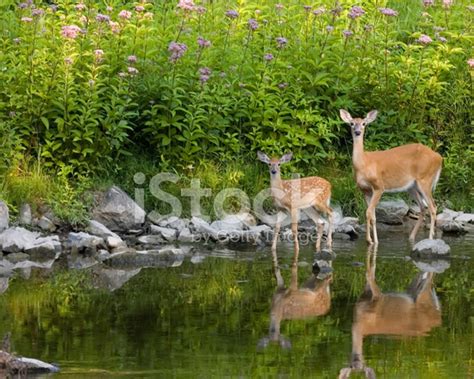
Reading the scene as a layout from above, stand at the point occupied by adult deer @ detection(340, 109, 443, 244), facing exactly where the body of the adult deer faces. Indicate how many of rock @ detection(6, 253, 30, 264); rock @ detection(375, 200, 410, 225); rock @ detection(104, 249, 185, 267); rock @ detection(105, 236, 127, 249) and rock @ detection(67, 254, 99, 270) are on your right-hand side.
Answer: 1

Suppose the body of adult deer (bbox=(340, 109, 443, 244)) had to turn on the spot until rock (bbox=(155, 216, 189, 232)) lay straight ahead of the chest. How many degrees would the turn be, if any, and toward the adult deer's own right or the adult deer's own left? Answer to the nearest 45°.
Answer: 0° — it already faces it

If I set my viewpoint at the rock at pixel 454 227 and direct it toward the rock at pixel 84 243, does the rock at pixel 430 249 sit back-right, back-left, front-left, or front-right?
front-left

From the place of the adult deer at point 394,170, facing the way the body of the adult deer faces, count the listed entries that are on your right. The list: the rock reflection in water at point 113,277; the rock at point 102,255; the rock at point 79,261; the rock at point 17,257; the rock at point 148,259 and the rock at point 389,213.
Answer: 1

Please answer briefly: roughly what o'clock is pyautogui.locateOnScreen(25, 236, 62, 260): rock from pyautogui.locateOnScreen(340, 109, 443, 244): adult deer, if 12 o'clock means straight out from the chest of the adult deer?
The rock is roughly at 11 o'clock from the adult deer.

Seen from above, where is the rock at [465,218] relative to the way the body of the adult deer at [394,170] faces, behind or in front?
behind

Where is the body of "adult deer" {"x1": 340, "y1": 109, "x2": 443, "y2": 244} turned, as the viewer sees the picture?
to the viewer's left

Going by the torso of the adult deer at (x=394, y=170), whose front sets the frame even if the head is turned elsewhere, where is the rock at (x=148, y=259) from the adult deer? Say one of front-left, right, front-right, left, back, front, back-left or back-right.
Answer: front-left

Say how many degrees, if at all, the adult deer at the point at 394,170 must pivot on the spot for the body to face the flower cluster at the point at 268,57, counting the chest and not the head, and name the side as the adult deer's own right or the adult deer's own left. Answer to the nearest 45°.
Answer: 0° — it already faces it

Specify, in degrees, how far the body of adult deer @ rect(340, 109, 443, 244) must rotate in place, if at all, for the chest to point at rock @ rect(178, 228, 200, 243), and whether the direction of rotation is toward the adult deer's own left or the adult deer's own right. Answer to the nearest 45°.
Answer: approximately 45° to the adult deer's own left
